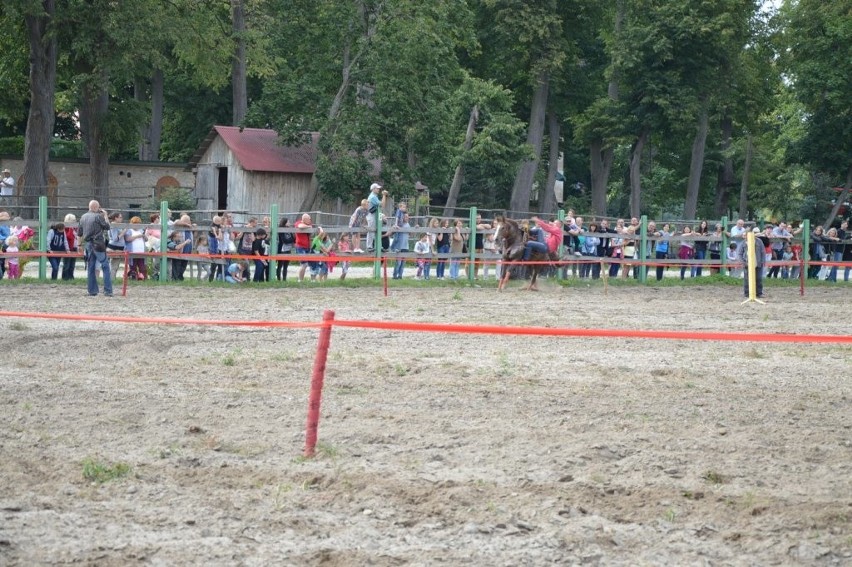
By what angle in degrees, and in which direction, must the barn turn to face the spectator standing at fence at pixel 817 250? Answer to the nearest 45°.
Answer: approximately 90° to its left

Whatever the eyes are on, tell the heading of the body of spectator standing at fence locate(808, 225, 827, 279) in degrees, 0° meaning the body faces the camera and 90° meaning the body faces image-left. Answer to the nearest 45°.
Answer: approximately 0°

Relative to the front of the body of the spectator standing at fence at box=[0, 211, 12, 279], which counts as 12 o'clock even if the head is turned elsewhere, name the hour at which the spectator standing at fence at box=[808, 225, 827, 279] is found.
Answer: the spectator standing at fence at box=[808, 225, 827, 279] is roughly at 9 o'clock from the spectator standing at fence at box=[0, 211, 12, 279].

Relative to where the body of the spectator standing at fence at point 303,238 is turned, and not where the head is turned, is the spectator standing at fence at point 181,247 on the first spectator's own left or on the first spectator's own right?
on the first spectator's own right
